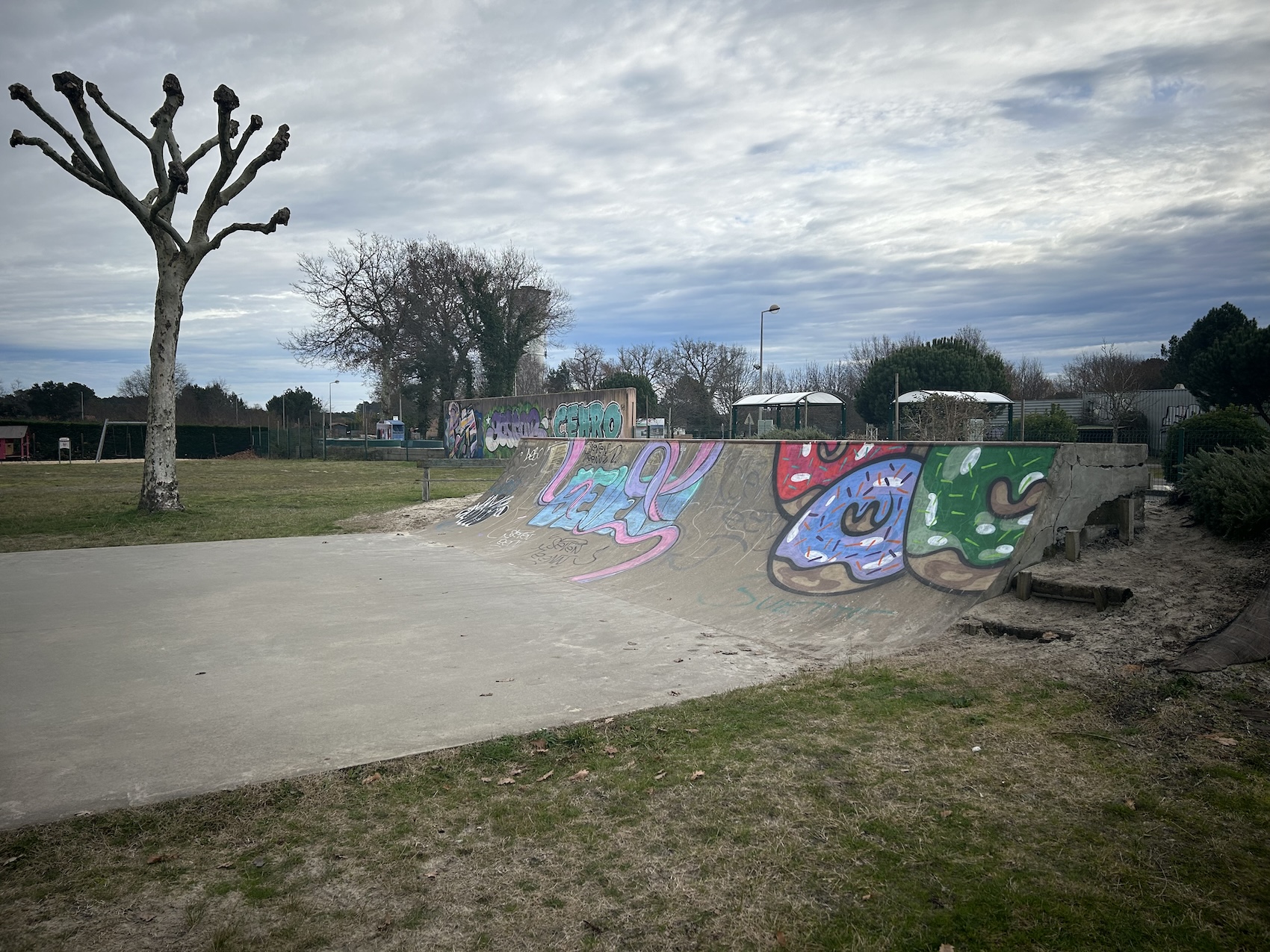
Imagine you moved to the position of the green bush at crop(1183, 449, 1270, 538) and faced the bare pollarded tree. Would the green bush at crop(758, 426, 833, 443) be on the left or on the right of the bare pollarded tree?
right

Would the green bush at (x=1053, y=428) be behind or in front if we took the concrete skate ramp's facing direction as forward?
behind

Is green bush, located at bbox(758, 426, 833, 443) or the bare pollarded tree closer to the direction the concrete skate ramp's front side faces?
the bare pollarded tree

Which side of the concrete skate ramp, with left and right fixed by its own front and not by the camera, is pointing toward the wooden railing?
right

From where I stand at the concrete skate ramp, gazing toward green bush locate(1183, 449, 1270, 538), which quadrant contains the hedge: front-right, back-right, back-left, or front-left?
back-left

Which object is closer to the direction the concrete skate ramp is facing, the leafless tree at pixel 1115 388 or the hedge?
the hedge

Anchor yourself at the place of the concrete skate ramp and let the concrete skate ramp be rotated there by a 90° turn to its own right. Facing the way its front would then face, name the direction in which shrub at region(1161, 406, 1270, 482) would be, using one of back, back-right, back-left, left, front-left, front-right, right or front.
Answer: right

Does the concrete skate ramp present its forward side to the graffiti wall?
no

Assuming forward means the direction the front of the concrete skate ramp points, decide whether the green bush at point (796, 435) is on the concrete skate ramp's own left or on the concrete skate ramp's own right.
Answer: on the concrete skate ramp's own right

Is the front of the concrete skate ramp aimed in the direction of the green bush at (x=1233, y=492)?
no

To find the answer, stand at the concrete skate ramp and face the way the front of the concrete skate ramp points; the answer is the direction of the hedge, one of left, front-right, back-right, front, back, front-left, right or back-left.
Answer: right
